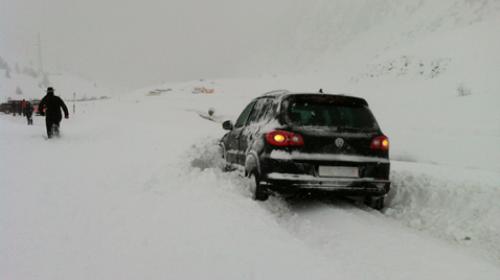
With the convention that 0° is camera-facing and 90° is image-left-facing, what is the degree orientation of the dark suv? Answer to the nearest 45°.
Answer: approximately 135°

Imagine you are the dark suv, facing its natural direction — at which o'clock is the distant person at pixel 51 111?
The distant person is roughly at 12 o'clock from the dark suv.
